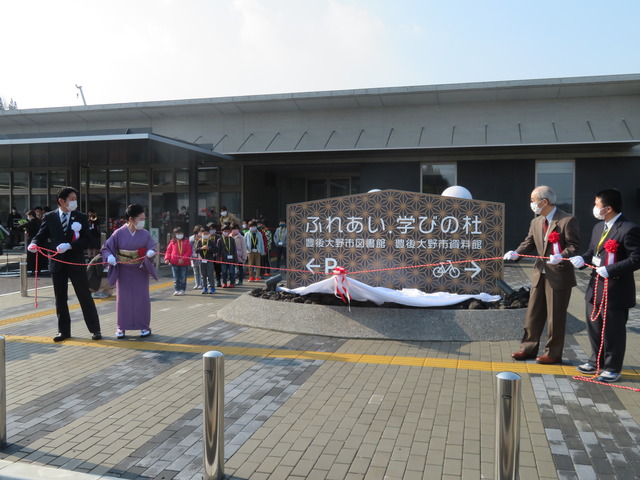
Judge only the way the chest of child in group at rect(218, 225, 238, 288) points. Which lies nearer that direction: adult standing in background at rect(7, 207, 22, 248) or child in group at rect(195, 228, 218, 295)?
the child in group

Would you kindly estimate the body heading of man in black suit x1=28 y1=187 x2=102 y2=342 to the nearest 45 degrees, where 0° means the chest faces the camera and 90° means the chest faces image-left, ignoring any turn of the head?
approximately 0°

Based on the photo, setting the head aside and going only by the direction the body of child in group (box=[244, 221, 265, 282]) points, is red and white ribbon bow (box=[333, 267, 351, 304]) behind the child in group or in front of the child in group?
in front

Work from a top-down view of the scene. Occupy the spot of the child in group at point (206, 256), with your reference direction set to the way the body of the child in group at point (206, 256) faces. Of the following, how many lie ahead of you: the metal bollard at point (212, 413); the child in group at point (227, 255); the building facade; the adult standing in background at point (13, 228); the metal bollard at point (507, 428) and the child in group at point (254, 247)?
2

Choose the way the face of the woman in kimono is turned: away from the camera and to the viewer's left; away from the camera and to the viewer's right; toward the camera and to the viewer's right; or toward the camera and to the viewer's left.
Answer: toward the camera and to the viewer's right

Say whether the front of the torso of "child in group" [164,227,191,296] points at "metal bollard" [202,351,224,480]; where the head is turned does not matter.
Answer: yes

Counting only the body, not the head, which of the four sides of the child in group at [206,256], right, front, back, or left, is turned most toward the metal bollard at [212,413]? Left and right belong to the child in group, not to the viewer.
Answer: front

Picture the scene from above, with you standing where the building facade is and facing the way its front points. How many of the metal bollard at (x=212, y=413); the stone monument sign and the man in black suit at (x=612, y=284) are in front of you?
3

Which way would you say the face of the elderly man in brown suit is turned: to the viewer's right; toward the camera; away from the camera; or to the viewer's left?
to the viewer's left

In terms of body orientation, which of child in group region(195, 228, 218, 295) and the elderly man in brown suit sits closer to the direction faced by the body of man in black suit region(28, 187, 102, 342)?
the elderly man in brown suit
